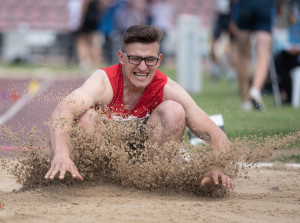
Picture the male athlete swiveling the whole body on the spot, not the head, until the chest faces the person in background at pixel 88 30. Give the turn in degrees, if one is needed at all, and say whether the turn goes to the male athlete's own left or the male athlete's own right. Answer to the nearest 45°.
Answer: approximately 180°

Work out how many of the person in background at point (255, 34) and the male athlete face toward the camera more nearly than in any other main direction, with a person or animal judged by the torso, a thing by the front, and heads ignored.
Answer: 1

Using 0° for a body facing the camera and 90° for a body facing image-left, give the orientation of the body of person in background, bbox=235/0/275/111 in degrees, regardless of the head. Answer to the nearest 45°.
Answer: approximately 180°

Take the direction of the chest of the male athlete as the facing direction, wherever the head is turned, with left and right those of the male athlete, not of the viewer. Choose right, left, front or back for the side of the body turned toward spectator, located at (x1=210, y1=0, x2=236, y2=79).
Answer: back

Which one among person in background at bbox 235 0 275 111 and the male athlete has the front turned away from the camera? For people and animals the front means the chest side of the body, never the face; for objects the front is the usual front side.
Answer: the person in background

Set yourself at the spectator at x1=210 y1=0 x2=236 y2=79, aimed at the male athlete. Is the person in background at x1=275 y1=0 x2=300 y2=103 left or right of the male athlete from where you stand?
left

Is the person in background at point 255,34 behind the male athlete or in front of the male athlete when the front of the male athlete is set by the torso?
behind

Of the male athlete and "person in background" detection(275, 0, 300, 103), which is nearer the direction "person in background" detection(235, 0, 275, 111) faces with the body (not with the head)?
the person in background

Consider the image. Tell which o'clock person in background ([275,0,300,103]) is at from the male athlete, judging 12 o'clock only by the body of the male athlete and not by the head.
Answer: The person in background is roughly at 7 o'clock from the male athlete.

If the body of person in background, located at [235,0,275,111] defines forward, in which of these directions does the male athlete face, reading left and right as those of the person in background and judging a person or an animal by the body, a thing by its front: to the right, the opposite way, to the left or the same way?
the opposite way

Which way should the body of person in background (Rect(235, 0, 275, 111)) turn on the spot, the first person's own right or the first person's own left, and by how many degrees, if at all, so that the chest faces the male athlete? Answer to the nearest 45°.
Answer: approximately 180°
